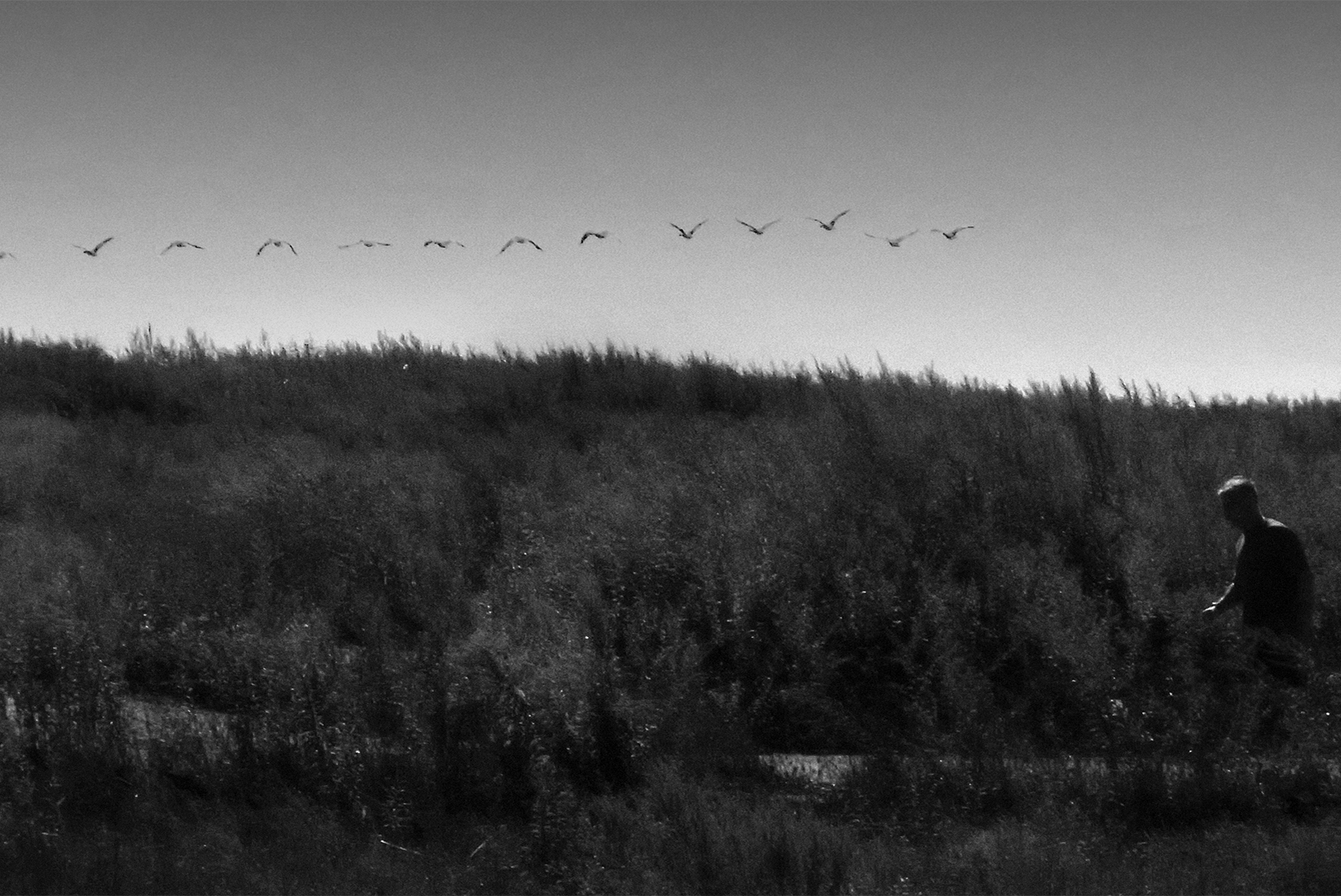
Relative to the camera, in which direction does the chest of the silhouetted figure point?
to the viewer's left
